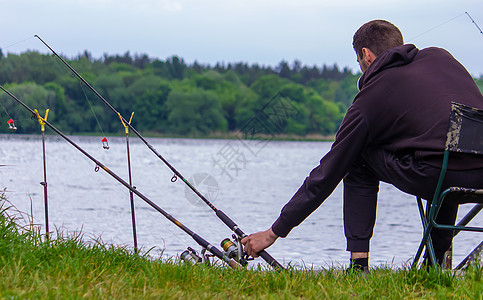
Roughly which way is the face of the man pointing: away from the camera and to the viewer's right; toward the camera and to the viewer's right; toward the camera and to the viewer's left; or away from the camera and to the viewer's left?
away from the camera and to the viewer's left

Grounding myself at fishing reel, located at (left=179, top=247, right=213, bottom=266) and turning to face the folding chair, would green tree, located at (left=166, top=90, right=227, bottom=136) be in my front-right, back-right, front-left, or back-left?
back-left

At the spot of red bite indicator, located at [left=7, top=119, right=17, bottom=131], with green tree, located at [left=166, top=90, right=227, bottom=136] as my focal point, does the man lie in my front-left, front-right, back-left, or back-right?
back-right

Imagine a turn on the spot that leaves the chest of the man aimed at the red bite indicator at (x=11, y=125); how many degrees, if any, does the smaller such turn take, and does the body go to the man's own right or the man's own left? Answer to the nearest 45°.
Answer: approximately 45° to the man's own left

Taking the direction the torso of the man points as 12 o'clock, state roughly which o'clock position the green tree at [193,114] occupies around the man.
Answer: The green tree is roughly at 1 o'clock from the man.

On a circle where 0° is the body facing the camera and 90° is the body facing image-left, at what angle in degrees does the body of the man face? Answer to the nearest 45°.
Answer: approximately 135°

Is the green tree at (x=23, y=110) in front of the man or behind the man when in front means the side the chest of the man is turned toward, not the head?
in front

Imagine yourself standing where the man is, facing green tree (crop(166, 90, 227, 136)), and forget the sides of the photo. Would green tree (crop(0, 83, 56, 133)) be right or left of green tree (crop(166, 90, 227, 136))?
left
